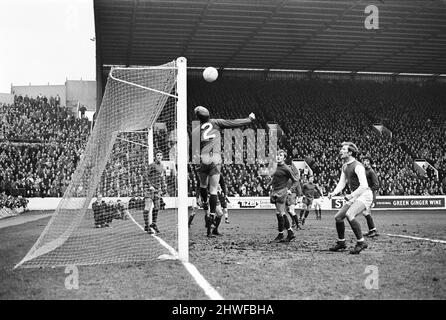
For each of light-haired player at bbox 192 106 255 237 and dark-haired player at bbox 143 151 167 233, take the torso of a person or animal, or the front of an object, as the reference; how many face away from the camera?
1

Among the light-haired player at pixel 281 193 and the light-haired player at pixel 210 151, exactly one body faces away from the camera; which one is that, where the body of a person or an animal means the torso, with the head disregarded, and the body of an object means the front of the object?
the light-haired player at pixel 210 151

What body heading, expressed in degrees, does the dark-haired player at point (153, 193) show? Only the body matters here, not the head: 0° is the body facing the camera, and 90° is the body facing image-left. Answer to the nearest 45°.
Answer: approximately 315°

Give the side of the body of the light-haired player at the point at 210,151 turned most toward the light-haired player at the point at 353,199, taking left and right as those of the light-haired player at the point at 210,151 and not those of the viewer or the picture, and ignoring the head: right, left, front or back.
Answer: right

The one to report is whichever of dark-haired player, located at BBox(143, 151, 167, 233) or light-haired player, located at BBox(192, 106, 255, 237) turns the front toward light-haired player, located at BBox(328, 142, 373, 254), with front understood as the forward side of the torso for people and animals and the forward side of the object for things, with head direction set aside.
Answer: dark-haired player, located at BBox(143, 151, 167, 233)

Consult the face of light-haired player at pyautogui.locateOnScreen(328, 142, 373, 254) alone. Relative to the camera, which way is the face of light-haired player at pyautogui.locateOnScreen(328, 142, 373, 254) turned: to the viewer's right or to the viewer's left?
to the viewer's left

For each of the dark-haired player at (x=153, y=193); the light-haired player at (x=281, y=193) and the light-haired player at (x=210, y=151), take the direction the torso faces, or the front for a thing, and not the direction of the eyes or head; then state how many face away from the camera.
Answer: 1

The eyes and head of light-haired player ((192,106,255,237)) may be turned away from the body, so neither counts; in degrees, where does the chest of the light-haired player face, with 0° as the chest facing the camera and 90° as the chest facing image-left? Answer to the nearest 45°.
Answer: approximately 180°

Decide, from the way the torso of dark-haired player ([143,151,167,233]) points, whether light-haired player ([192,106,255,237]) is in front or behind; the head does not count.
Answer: in front

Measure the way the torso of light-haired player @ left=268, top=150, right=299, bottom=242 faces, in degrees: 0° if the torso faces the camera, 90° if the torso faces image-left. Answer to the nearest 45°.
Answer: approximately 45°

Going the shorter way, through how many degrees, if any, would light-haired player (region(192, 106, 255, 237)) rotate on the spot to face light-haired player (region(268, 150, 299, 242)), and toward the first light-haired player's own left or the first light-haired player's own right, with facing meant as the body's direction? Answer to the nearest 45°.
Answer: approximately 45° to the first light-haired player's own right

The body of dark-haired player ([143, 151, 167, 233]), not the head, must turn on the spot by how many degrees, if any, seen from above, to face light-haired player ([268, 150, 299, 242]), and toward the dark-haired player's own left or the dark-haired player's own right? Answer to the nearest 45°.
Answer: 0° — they already face them
